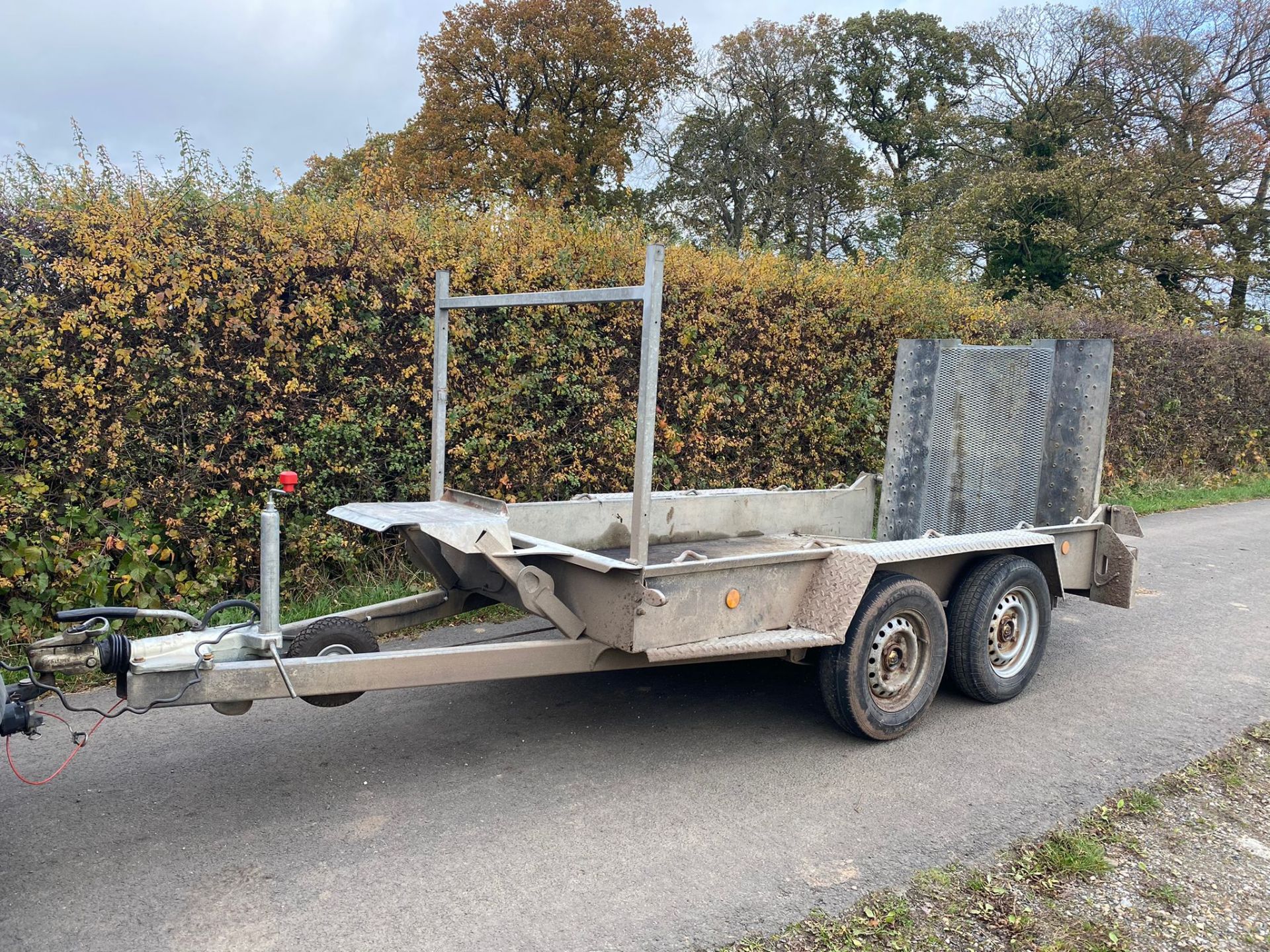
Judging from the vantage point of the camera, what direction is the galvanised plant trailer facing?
facing the viewer and to the left of the viewer

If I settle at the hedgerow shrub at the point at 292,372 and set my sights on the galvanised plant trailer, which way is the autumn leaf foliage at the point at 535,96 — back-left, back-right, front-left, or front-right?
back-left

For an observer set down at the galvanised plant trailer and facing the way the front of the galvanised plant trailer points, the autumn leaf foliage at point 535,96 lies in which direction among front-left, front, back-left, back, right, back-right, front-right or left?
back-right

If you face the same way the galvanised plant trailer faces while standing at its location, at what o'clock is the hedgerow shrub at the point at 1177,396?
The hedgerow shrub is roughly at 6 o'clock from the galvanised plant trailer.
